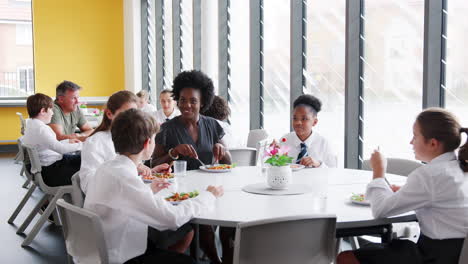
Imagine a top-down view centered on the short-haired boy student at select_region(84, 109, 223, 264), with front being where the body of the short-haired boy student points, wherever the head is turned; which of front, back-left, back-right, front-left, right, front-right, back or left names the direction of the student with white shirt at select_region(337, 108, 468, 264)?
front-right

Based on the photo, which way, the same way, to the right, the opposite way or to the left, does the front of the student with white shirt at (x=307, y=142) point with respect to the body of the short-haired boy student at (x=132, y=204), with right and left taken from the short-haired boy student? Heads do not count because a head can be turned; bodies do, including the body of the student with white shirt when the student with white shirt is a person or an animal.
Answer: the opposite way

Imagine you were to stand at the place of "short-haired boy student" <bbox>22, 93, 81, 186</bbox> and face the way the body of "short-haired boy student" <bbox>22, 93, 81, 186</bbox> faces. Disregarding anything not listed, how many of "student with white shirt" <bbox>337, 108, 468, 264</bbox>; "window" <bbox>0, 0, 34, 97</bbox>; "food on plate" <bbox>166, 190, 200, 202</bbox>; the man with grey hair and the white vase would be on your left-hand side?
2

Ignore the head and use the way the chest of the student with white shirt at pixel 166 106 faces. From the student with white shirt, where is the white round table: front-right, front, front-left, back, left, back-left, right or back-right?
front

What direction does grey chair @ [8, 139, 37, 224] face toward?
to the viewer's right

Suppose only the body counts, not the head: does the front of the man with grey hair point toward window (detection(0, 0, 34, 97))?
no

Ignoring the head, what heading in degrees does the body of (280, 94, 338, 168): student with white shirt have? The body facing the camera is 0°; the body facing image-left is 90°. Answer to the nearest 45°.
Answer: approximately 45°

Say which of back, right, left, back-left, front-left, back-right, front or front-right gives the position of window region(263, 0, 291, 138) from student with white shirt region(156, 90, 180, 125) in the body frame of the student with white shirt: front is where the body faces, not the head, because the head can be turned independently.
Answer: left

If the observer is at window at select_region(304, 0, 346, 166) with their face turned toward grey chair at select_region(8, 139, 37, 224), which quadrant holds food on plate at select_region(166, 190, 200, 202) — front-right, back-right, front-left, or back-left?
front-left

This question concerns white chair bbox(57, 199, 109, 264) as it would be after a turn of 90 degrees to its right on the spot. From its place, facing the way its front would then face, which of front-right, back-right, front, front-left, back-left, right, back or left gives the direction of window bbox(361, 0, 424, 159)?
left

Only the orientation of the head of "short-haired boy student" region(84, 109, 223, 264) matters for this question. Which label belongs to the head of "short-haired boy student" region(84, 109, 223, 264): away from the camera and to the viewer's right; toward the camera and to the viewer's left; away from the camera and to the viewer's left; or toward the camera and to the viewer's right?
away from the camera and to the viewer's right

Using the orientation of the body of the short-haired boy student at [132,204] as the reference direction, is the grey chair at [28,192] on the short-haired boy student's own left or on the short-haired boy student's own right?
on the short-haired boy student's own left

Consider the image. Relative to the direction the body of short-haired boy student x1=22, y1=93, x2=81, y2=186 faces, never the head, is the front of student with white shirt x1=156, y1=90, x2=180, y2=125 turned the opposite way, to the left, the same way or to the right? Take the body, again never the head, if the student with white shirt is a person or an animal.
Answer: to the right

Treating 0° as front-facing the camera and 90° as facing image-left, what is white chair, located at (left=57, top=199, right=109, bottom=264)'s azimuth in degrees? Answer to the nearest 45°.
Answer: approximately 225°

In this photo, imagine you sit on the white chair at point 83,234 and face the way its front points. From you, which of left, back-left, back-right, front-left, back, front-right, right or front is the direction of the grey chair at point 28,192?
front-left

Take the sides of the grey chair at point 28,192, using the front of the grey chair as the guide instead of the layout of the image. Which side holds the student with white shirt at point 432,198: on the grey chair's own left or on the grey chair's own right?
on the grey chair's own right

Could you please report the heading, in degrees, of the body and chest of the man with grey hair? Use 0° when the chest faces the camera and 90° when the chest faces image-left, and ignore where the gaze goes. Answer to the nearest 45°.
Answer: approximately 315°

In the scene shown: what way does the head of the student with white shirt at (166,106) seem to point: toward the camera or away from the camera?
toward the camera

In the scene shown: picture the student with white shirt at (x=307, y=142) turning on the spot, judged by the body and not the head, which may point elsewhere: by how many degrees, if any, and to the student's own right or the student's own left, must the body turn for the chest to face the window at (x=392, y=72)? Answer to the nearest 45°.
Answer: approximately 180°

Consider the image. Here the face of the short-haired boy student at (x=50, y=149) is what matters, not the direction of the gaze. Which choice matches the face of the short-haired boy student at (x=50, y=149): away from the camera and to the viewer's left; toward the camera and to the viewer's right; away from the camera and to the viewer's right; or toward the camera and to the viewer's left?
away from the camera and to the viewer's right
